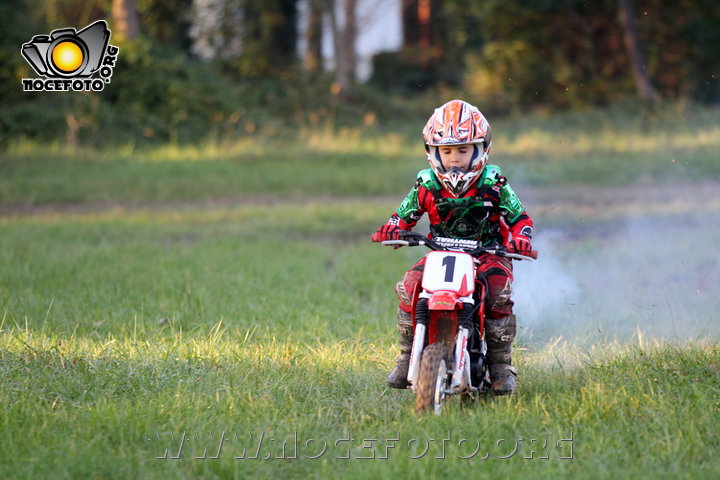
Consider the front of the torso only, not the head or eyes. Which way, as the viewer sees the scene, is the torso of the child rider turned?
toward the camera

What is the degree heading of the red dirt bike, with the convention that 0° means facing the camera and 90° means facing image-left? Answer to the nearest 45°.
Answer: approximately 0°
